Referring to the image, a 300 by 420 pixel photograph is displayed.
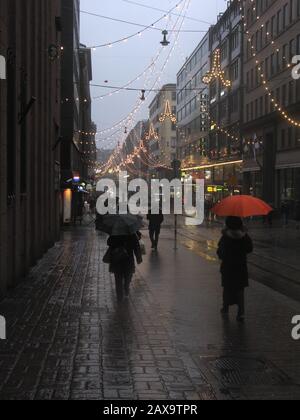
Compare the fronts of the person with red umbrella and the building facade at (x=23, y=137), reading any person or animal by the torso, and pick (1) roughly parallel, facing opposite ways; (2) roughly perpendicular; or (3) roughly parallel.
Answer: roughly perpendicular

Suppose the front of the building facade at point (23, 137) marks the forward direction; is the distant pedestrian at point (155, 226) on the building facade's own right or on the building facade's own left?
on the building facade's own left

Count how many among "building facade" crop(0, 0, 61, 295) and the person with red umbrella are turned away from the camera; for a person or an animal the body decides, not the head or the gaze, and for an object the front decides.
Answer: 1

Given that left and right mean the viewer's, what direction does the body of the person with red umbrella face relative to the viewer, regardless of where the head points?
facing away from the viewer

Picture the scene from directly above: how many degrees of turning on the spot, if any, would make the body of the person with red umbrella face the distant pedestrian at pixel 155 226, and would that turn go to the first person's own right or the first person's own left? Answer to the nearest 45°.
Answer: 0° — they already face them

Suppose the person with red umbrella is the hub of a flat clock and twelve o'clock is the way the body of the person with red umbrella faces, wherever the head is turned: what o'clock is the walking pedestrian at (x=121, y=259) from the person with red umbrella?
The walking pedestrian is roughly at 10 o'clock from the person with red umbrella.

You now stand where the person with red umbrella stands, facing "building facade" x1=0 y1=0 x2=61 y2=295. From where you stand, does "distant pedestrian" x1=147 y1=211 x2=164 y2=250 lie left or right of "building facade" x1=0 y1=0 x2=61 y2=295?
right

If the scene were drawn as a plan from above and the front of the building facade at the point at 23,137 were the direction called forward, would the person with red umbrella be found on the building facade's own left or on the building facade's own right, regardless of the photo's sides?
on the building facade's own right

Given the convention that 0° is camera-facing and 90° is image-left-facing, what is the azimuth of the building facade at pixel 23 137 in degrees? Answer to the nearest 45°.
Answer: approximately 270°
